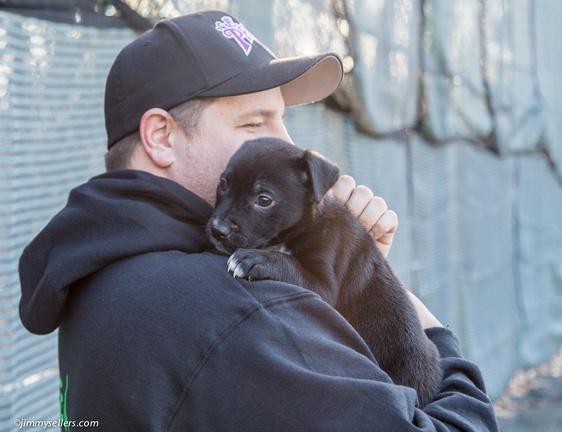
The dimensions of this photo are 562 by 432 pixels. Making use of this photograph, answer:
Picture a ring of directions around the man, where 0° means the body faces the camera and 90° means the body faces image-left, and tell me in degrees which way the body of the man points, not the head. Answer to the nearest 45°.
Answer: approximately 270°

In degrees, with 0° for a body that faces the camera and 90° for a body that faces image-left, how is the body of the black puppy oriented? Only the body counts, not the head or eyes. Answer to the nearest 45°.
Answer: approximately 90°
